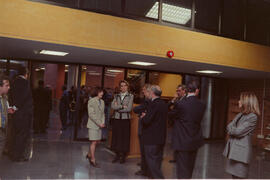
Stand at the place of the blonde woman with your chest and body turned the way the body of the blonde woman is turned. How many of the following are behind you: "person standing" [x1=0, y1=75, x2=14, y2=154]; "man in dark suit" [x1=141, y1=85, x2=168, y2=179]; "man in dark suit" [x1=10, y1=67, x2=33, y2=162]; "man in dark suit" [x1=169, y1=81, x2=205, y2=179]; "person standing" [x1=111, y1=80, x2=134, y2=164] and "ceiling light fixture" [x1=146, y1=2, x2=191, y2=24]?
0

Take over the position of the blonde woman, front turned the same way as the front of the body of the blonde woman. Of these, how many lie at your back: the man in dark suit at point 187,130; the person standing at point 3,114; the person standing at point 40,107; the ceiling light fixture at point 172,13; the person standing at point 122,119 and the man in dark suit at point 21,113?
0

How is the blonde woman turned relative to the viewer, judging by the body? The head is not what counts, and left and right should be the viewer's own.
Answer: facing to the left of the viewer

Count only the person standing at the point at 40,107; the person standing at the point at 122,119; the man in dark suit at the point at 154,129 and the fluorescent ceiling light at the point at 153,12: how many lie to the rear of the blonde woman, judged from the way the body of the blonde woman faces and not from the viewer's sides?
0

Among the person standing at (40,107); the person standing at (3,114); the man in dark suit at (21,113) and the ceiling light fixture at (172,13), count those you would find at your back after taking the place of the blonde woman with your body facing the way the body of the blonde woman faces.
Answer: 0

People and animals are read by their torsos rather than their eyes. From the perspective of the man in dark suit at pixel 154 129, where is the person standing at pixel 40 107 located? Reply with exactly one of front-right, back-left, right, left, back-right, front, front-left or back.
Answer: front

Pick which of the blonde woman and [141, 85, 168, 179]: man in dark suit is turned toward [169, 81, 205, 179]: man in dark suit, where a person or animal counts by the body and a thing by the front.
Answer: the blonde woman

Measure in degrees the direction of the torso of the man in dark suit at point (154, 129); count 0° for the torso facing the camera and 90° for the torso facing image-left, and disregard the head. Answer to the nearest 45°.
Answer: approximately 135°

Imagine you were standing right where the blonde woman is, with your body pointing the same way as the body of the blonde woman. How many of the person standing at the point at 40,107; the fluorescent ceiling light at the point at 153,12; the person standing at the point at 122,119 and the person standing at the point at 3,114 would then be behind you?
0

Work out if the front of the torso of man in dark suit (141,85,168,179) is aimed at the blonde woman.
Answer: no

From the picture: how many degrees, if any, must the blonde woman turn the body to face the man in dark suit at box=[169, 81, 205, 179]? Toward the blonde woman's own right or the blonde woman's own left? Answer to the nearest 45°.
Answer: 0° — they already face them

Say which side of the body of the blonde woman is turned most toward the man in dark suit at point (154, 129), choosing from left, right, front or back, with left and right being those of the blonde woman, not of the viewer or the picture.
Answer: front

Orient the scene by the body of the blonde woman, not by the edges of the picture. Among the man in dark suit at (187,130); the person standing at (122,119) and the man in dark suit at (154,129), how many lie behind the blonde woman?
0

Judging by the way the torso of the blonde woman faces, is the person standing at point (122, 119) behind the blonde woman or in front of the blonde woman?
in front

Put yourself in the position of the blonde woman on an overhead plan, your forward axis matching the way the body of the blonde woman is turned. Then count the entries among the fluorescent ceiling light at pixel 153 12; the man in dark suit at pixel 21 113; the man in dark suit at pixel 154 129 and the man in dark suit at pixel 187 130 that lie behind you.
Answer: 0
